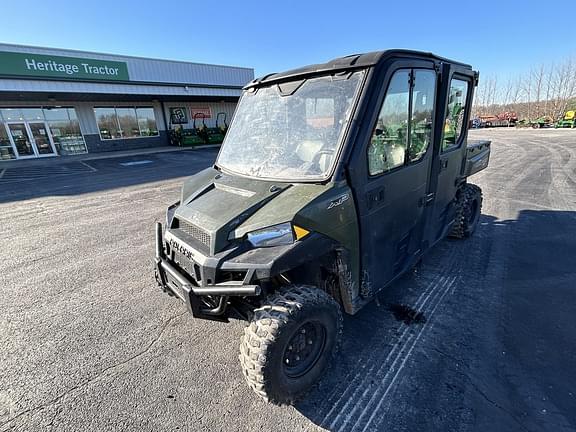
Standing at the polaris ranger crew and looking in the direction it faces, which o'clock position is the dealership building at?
The dealership building is roughly at 3 o'clock from the polaris ranger crew.

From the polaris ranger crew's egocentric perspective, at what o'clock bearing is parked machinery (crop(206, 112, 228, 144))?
The parked machinery is roughly at 4 o'clock from the polaris ranger crew.

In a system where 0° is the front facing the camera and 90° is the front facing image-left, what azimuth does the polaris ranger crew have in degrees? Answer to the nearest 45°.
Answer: approximately 45°

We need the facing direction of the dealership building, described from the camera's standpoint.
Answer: facing the viewer and to the right of the viewer

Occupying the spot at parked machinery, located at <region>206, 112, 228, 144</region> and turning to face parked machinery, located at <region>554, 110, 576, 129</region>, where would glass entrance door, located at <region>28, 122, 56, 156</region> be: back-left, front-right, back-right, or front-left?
back-right

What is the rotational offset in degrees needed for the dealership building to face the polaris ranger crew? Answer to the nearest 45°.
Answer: approximately 45° to its right

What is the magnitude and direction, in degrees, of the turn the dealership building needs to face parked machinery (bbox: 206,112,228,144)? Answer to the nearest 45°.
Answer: approximately 45° to its left

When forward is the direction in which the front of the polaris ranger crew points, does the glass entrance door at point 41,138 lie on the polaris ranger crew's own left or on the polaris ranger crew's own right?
on the polaris ranger crew's own right

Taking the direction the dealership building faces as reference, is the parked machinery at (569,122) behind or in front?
in front

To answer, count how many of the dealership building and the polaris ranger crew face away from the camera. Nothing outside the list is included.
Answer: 0

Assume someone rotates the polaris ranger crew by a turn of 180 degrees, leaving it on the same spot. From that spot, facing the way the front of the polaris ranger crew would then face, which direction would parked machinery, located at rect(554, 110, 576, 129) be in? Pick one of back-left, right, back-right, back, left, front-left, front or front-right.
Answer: front
